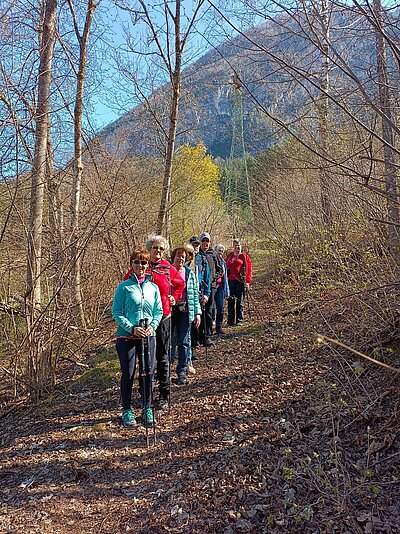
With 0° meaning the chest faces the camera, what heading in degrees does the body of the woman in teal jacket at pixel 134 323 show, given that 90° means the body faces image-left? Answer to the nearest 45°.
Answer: approximately 0°

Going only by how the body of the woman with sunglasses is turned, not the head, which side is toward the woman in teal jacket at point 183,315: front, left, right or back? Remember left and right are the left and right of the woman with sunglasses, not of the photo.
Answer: back

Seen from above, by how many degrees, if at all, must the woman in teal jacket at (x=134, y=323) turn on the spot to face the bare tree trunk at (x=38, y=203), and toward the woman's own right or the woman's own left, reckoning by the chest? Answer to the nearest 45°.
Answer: approximately 135° to the woman's own right
